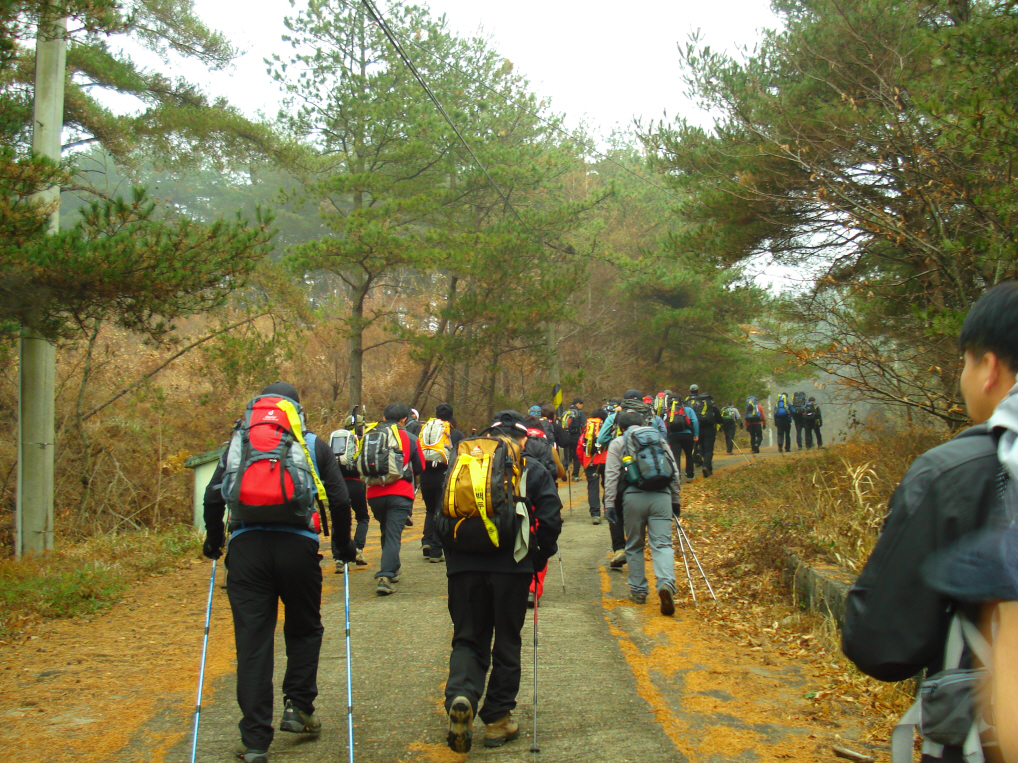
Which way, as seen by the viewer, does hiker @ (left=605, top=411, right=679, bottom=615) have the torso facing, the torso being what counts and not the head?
away from the camera

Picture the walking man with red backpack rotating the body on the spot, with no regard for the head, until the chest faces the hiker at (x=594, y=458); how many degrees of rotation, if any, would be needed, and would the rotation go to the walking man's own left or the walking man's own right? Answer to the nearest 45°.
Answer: approximately 45° to the walking man's own right

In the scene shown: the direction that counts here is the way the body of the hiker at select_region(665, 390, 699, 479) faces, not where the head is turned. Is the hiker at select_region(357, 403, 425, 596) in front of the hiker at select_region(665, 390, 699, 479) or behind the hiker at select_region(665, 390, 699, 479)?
behind

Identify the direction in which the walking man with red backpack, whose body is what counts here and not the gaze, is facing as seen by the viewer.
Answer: away from the camera

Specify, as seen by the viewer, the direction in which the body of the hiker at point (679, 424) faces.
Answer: away from the camera

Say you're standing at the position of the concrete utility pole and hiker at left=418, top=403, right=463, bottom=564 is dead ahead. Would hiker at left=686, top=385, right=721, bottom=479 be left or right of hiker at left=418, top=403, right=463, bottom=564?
left

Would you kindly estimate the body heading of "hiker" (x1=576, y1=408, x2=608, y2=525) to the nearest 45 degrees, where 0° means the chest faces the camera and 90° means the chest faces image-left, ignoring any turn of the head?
approximately 180°

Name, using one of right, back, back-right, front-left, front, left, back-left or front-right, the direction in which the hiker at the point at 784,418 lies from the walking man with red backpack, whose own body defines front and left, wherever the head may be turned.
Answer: front-right

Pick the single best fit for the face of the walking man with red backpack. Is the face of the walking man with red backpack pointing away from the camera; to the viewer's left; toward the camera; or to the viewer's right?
away from the camera

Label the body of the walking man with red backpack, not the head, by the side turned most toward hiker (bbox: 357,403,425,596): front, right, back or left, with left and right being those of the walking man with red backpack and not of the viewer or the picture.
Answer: front

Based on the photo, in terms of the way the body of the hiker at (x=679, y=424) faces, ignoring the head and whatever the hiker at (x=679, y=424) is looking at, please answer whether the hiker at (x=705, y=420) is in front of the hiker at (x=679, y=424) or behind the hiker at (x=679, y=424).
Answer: in front
